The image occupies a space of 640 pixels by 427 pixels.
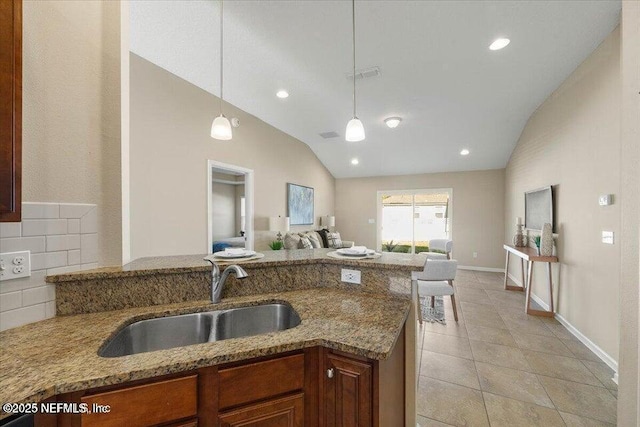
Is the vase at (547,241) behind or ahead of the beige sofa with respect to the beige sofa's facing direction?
ahead

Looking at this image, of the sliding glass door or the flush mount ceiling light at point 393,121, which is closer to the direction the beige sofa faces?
the flush mount ceiling light

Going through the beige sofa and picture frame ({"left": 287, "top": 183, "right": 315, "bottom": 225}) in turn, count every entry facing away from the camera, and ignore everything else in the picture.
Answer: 0

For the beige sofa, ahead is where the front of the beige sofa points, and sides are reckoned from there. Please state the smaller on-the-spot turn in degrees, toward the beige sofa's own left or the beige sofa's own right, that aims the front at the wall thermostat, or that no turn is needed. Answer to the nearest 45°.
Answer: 0° — it already faces it

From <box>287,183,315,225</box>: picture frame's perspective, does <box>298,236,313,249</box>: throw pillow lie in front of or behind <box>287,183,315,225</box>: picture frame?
in front

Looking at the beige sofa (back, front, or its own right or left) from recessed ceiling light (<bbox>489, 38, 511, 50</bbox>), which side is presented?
front

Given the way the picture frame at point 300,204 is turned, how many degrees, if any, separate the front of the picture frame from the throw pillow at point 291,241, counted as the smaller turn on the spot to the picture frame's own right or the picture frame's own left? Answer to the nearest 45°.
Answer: approximately 45° to the picture frame's own right

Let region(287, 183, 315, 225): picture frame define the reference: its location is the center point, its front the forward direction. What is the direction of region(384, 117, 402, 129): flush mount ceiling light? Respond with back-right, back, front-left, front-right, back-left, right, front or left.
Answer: front

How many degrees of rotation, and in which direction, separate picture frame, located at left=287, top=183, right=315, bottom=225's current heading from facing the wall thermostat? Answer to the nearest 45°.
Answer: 0° — it already faces it

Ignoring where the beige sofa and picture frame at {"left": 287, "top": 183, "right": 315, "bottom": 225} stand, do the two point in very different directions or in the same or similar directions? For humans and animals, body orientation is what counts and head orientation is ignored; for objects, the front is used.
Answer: same or similar directions

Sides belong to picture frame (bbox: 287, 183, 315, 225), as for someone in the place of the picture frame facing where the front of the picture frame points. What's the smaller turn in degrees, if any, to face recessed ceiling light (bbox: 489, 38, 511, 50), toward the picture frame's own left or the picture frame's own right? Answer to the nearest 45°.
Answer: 0° — it already faces it

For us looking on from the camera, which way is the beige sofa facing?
facing the viewer and to the right of the viewer
